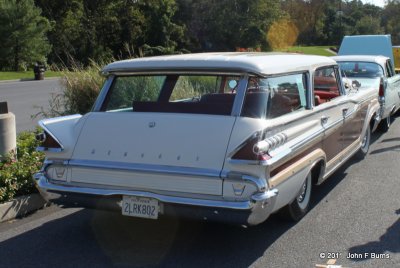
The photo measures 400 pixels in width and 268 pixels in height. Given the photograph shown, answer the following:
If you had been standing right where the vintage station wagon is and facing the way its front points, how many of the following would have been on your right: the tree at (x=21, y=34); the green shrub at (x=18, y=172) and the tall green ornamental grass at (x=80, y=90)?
0

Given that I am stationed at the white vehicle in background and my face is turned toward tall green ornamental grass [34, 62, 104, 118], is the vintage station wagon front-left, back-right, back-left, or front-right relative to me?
front-left

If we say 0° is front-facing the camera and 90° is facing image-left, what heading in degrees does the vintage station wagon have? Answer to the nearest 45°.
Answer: approximately 225°

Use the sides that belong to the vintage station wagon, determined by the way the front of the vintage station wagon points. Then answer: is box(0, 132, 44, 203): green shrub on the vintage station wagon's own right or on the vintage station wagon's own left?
on the vintage station wagon's own left

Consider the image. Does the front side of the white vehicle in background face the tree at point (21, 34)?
no

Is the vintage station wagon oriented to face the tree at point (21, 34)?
no

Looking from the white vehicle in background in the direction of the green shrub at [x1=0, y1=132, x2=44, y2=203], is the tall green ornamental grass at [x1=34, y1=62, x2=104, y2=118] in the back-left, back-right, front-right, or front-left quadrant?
front-right

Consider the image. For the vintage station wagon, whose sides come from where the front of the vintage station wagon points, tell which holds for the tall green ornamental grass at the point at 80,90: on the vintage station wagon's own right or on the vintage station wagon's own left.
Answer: on the vintage station wagon's own left
